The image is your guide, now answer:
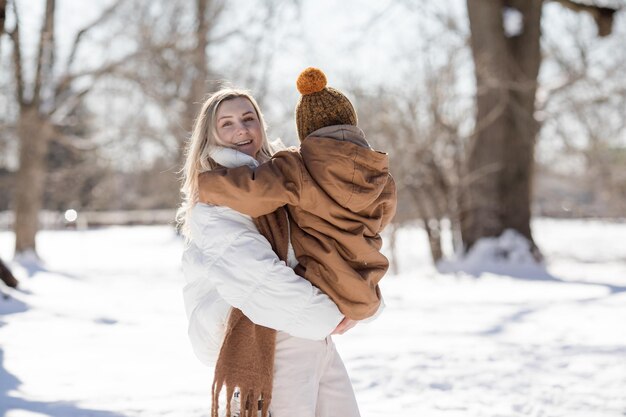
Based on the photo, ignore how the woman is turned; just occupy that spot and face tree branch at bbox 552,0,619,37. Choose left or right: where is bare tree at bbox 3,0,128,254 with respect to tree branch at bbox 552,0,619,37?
left

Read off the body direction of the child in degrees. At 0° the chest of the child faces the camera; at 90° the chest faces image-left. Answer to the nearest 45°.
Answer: approximately 135°

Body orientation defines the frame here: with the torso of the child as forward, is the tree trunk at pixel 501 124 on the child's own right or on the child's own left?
on the child's own right

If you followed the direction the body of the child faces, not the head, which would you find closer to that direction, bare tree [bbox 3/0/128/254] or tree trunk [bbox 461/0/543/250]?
the bare tree

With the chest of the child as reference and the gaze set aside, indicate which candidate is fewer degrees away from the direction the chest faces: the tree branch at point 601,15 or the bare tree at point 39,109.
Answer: the bare tree
